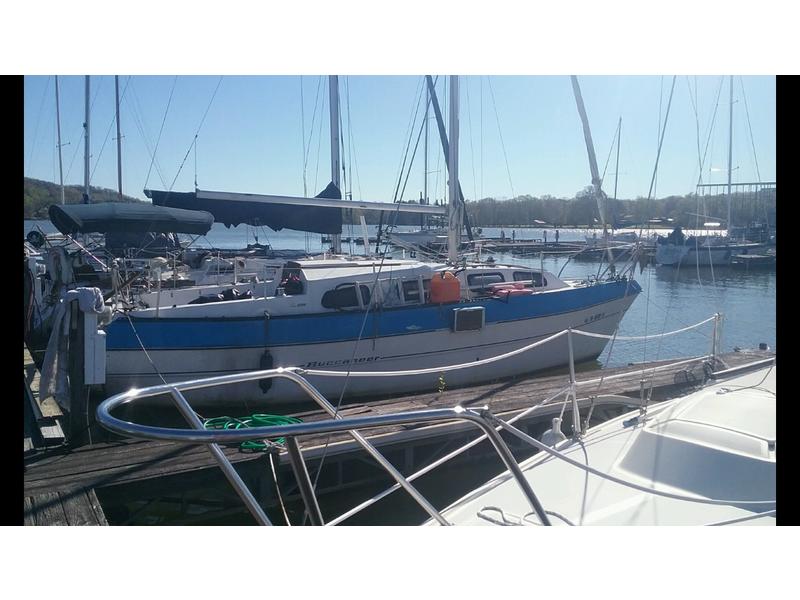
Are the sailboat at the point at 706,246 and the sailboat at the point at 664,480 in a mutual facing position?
no

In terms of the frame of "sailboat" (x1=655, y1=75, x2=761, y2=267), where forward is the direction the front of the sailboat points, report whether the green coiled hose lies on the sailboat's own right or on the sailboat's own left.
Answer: on the sailboat's own right

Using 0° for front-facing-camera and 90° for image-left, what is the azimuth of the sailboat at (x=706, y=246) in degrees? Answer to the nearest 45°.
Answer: approximately 270°

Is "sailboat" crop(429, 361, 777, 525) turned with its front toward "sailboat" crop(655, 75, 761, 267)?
no

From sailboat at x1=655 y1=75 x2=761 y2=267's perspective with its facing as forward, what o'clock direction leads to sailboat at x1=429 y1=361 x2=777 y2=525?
sailboat at x1=429 y1=361 x2=777 y2=525 is roughly at 3 o'clock from sailboat at x1=655 y1=75 x2=761 y2=267.

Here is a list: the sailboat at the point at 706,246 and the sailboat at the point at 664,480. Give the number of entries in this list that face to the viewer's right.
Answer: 1

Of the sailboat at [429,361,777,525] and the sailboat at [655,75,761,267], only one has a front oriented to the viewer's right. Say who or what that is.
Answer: the sailboat at [655,75,761,267]

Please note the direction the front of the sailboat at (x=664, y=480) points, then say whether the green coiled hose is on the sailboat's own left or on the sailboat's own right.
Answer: on the sailboat's own right

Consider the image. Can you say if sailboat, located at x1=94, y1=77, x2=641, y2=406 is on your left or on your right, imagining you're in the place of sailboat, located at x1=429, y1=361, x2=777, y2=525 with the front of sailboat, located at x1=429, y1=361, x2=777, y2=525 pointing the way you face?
on your right
